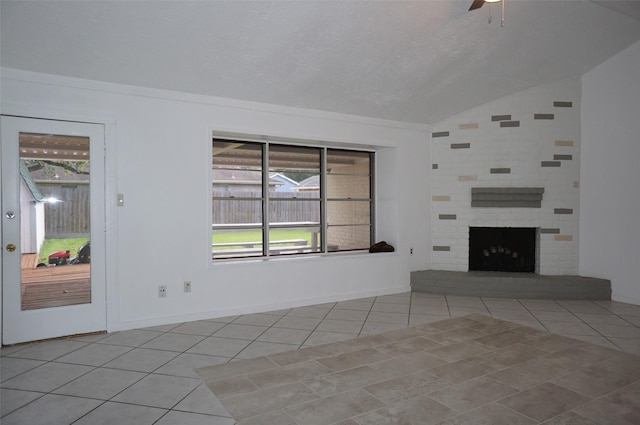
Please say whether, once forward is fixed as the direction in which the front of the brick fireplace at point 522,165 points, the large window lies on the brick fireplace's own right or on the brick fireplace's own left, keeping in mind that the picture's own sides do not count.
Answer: on the brick fireplace's own right

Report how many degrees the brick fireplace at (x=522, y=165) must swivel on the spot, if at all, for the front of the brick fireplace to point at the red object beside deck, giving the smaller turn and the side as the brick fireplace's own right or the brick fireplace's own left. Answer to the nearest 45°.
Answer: approximately 45° to the brick fireplace's own right

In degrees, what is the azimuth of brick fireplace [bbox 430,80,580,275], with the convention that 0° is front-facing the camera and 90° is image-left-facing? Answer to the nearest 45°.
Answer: approximately 0°

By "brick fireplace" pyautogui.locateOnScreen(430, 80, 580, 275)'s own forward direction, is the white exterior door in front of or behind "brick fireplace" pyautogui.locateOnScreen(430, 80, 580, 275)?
in front

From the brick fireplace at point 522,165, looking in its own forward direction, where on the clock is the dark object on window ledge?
The dark object on window ledge is roughly at 2 o'clock from the brick fireplace.
